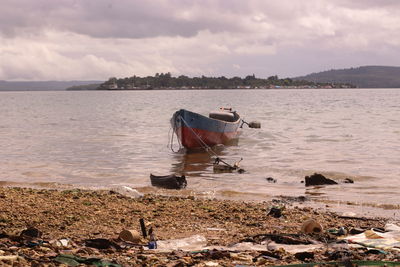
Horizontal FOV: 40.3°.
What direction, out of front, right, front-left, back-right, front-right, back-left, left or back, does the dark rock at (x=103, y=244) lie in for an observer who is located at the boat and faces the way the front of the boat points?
front-left

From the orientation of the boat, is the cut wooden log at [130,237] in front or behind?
in front

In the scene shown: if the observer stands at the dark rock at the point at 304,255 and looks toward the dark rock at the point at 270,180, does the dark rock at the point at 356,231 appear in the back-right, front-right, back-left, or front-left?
front-right

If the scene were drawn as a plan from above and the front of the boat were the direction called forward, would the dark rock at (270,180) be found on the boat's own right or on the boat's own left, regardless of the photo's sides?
on the boat's own left

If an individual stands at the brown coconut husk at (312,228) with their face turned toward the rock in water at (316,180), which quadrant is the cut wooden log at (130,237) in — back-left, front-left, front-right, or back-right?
back-left

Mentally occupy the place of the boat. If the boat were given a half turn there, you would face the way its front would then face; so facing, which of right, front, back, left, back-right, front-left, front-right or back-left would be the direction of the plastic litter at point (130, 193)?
back-right

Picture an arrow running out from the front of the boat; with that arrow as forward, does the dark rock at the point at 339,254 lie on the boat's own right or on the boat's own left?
on the boat's own left

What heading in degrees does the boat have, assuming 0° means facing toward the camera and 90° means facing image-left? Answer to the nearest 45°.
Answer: approximately 45°

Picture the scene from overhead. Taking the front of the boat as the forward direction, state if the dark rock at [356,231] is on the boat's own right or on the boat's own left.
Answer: on the boat's own left

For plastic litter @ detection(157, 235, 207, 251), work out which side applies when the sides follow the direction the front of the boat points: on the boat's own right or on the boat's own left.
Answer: on the boat's own left

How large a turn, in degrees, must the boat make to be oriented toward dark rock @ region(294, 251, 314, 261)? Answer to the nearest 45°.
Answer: approximately 45° to its left
